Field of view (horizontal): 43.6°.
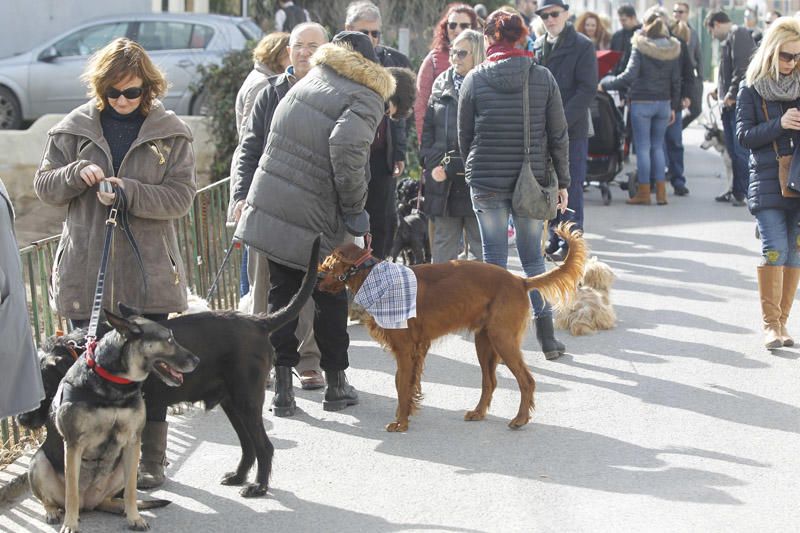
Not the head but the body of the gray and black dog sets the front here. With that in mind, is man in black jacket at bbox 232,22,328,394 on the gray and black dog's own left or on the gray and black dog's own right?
on the gray and black dog's own left

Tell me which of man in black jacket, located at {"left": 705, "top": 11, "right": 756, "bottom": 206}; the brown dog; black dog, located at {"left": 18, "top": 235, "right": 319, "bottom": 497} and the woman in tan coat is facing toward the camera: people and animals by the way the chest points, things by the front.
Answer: the woman in tan coat

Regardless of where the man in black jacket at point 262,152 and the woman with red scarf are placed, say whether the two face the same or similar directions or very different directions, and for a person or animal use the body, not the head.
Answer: very different directions

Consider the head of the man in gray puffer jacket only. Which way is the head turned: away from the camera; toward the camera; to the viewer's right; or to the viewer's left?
away from the camera

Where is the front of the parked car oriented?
to the viewer's left

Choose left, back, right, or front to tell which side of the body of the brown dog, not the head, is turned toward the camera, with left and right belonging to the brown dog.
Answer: left

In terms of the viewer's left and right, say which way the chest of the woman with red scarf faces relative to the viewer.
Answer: facing away from the viewer

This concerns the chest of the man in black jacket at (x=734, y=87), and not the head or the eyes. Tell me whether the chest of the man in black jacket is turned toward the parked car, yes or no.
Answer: yes

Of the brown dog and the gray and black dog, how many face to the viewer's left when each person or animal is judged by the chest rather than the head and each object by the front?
1

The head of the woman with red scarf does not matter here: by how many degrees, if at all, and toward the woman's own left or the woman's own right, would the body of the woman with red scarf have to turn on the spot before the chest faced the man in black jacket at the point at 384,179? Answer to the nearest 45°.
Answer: approximately 90° to the woman's own left

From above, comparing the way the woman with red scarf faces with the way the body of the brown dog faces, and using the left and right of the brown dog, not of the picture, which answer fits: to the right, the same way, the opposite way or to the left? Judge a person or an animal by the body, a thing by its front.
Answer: to the right
